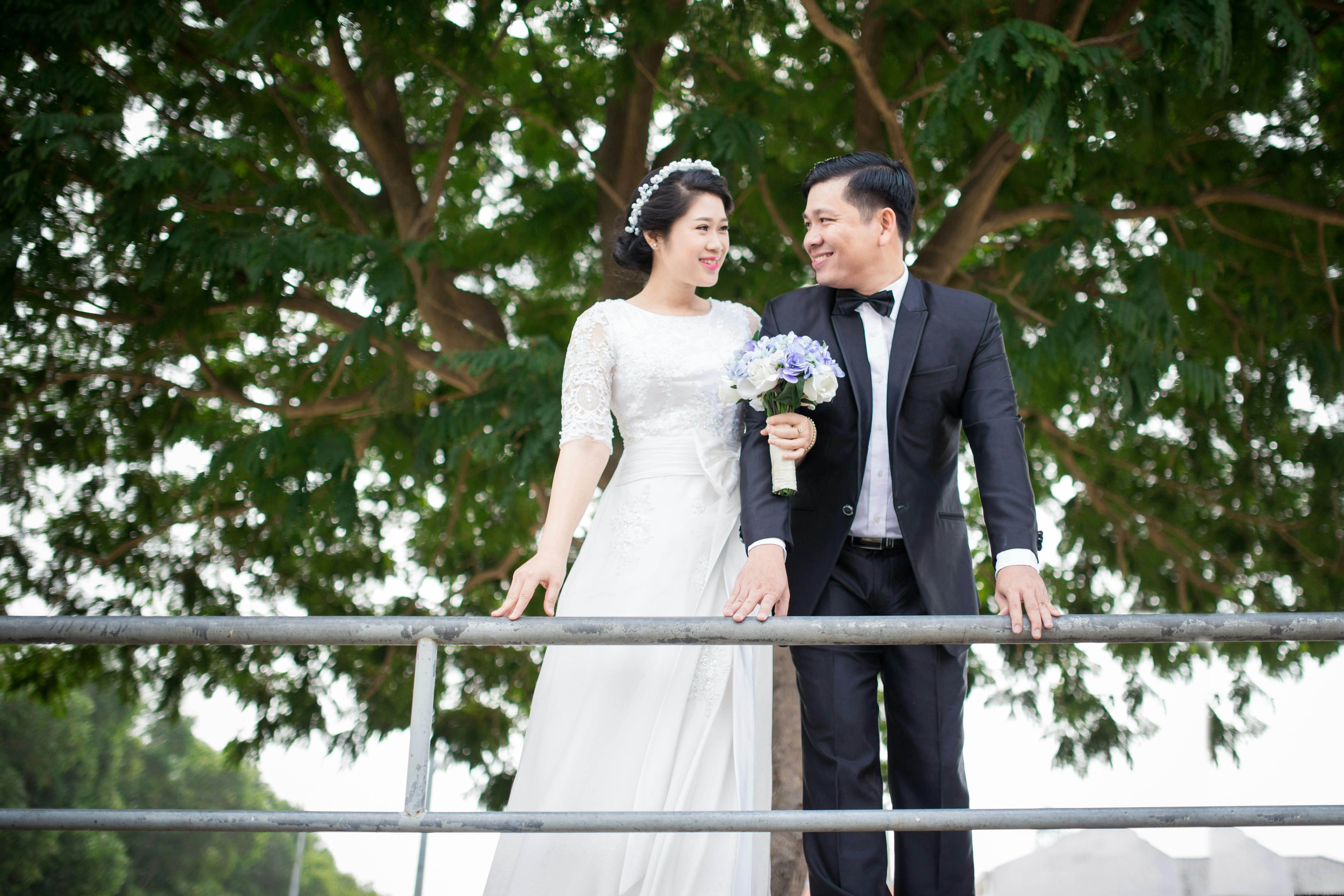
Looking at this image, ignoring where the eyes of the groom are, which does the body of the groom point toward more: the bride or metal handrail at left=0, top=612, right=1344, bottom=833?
the metal handrail

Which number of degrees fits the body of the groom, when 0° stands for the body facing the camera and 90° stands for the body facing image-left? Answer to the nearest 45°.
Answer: approximately 0°

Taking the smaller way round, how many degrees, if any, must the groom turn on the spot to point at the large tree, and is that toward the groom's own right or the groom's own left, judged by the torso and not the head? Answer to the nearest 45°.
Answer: approximately 135° to the groom's own right

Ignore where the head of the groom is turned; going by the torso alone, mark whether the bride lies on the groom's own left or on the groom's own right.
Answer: on the groom's own right

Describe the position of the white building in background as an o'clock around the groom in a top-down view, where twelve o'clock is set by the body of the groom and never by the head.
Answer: The white building in background is roughly at 7 o'clock from the groom.
